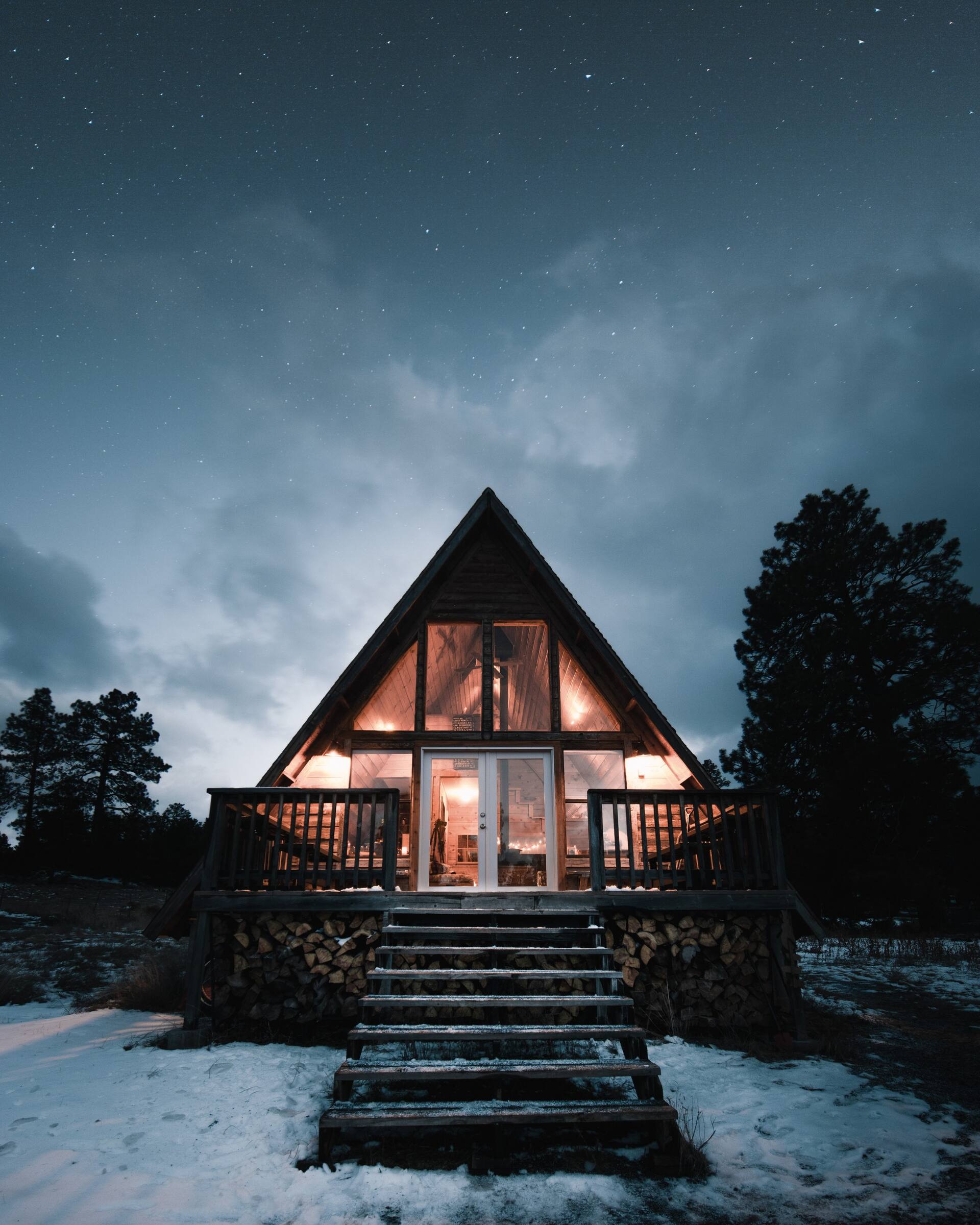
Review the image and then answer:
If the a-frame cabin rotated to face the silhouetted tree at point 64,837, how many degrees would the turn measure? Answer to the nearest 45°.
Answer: approximately 135° to its right

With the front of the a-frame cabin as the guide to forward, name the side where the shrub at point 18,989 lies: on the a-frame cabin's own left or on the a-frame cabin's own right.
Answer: on the a-frame cabin's own right

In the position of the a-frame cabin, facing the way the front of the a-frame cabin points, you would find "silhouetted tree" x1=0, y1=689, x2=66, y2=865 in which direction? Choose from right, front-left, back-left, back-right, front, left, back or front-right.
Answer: back-right

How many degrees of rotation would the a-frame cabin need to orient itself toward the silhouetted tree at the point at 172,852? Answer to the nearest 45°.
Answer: approximately 135° to its right

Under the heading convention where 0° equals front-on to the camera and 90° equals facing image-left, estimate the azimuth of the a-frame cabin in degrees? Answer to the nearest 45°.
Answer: approximately 0°

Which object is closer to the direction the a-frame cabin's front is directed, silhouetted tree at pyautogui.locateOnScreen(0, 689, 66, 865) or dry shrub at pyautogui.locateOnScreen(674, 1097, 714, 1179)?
the dry shrub

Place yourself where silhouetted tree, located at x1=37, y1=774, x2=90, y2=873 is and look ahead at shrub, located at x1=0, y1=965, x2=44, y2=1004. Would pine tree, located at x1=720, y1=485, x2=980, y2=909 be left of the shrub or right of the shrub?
left
